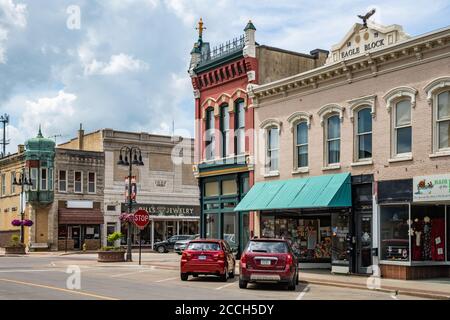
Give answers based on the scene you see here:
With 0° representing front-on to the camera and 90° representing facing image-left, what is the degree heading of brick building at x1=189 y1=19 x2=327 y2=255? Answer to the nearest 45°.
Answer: approximately 45°

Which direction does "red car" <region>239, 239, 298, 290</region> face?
away from the camera

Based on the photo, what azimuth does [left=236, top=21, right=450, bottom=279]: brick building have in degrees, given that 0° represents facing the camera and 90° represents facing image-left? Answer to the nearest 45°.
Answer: approximately 45°

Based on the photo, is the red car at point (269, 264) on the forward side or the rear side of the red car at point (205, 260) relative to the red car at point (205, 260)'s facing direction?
on the rear side

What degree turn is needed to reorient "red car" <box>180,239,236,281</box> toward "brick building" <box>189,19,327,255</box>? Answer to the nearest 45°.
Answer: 0° — it already faces it

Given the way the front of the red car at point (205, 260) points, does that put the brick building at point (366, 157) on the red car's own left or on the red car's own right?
on the red car's own right

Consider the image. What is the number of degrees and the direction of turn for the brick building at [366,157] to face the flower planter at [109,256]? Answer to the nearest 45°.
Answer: approximately 90° to its right

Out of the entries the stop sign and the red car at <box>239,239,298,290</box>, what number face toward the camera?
1
